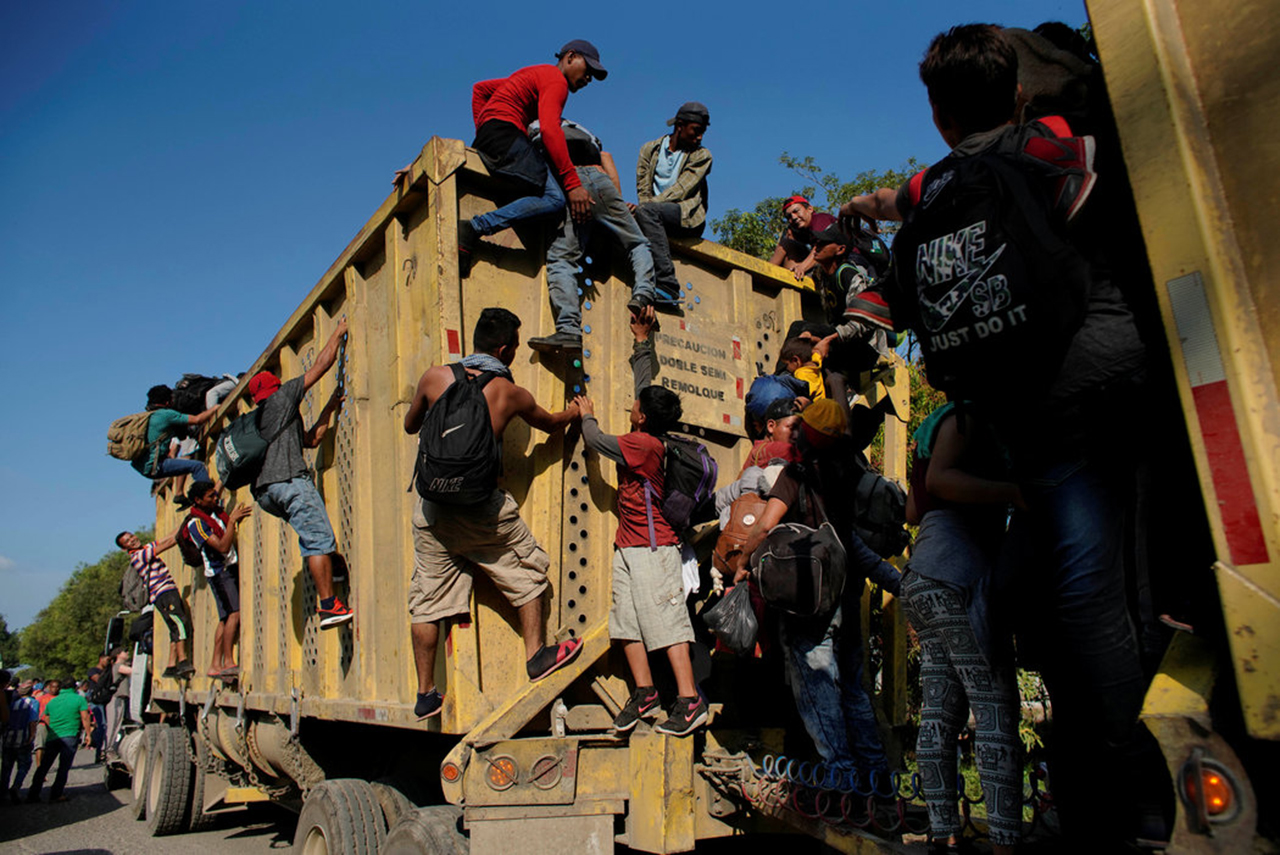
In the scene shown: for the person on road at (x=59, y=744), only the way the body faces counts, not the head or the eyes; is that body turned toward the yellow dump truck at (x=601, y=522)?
no

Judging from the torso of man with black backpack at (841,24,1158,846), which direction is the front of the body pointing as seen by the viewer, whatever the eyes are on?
away from the camera

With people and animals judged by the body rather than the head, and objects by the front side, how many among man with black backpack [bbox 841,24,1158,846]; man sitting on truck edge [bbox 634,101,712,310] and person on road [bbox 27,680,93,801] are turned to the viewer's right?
0

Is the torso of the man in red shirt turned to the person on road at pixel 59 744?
no

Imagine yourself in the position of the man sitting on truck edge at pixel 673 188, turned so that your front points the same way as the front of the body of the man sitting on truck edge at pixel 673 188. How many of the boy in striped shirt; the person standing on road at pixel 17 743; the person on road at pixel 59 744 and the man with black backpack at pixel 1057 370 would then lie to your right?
3

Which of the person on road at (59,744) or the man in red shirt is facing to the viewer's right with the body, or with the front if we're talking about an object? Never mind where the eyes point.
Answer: the man in red shirt

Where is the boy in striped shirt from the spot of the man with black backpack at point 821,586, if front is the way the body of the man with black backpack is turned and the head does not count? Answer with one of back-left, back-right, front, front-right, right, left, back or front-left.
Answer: front-left

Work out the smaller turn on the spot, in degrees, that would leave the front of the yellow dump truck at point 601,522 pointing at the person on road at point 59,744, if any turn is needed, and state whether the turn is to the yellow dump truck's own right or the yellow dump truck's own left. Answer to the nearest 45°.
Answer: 0° — it already faces them

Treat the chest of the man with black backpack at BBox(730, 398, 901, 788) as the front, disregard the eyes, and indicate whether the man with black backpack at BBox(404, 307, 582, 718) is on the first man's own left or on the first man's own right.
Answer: on the first man's own left

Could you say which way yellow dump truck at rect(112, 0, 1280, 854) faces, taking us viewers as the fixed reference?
facing away from the viewer and to the left of the viewer

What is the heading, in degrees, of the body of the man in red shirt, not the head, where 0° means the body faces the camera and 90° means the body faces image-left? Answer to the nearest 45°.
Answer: approximately 270°

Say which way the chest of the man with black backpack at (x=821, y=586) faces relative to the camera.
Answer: away from the camera
